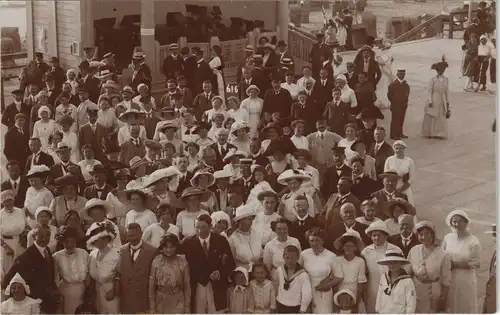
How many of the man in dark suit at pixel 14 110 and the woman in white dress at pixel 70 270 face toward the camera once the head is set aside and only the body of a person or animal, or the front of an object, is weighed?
2

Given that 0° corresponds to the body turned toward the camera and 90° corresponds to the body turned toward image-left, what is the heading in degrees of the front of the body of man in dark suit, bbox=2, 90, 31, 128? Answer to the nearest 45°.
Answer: approximately 0°

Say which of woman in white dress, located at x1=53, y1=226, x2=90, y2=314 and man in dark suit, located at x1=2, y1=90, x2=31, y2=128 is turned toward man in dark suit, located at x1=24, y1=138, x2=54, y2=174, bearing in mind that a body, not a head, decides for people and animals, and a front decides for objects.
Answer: man in dark suit, located at x1=2, y1=90, x2=31, y2=128

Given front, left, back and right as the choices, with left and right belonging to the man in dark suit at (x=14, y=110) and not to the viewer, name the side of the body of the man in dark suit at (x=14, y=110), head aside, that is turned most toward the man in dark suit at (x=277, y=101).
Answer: left

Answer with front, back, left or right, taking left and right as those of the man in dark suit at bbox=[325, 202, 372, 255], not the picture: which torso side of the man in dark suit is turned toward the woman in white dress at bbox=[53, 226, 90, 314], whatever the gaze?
right

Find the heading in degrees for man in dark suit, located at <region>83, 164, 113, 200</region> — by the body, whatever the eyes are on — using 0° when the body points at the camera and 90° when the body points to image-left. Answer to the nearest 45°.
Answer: approximately 0°

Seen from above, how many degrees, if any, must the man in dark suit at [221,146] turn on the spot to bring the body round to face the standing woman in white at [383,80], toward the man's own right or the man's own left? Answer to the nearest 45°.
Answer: approximately 135° to the man's own left

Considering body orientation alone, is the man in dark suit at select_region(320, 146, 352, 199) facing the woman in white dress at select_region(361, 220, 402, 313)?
yes

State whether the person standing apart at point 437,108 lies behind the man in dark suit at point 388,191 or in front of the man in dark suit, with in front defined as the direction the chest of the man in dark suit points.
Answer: behind
